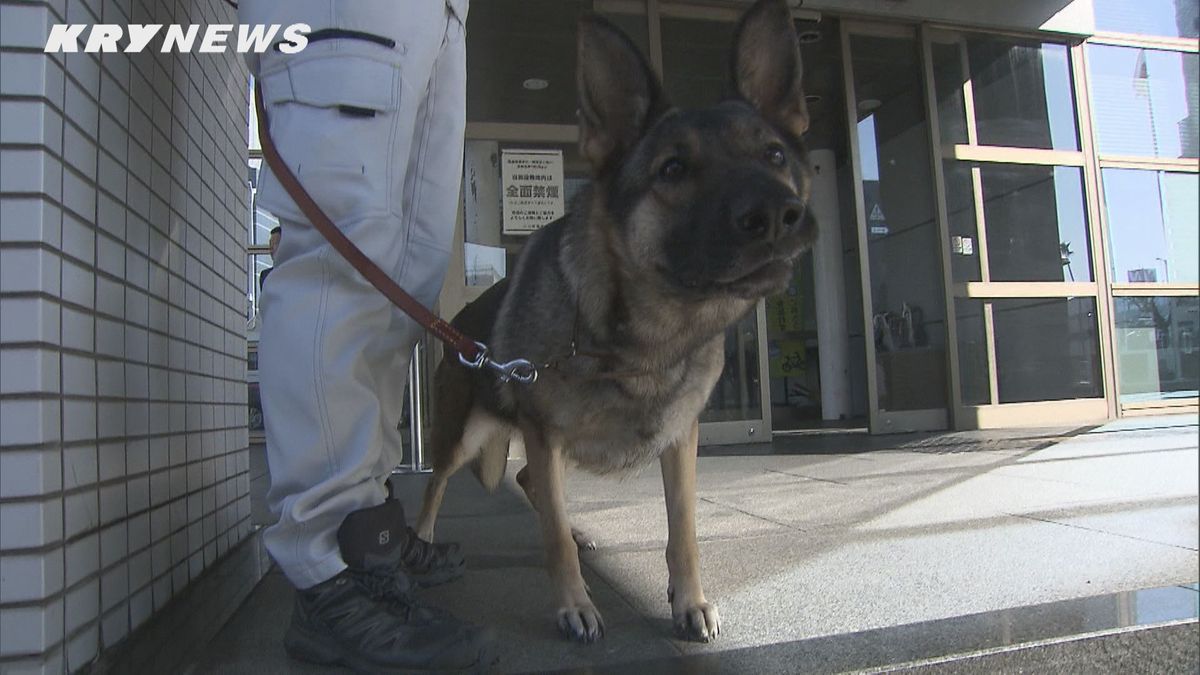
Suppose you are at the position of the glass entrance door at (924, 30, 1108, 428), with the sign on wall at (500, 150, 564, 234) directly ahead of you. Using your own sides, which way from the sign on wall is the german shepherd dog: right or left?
left

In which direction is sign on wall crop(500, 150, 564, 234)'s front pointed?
toward the camera

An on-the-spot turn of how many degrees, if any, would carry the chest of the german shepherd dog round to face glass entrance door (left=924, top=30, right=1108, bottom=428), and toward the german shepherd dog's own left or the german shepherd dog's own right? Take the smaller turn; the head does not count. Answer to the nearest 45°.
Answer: approximately 90° to the german shepherd dog's own left

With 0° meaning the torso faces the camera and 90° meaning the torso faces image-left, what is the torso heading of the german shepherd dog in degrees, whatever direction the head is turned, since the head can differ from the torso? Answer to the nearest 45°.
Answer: approximately 315°

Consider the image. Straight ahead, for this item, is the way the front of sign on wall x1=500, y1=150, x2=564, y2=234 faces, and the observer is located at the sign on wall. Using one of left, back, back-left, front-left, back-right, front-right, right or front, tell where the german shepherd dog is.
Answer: front

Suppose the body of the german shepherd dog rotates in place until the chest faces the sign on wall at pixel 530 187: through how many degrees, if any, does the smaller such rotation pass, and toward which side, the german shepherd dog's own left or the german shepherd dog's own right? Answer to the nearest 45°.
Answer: approximately 135° to the german shepherd dog's own left

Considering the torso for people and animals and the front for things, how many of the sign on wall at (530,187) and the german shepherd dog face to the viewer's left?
0

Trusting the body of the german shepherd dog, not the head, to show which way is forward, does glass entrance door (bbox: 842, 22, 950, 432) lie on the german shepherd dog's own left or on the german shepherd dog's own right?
on the german shepherd dog's own left

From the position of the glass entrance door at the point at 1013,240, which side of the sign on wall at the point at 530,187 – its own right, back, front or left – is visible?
left
